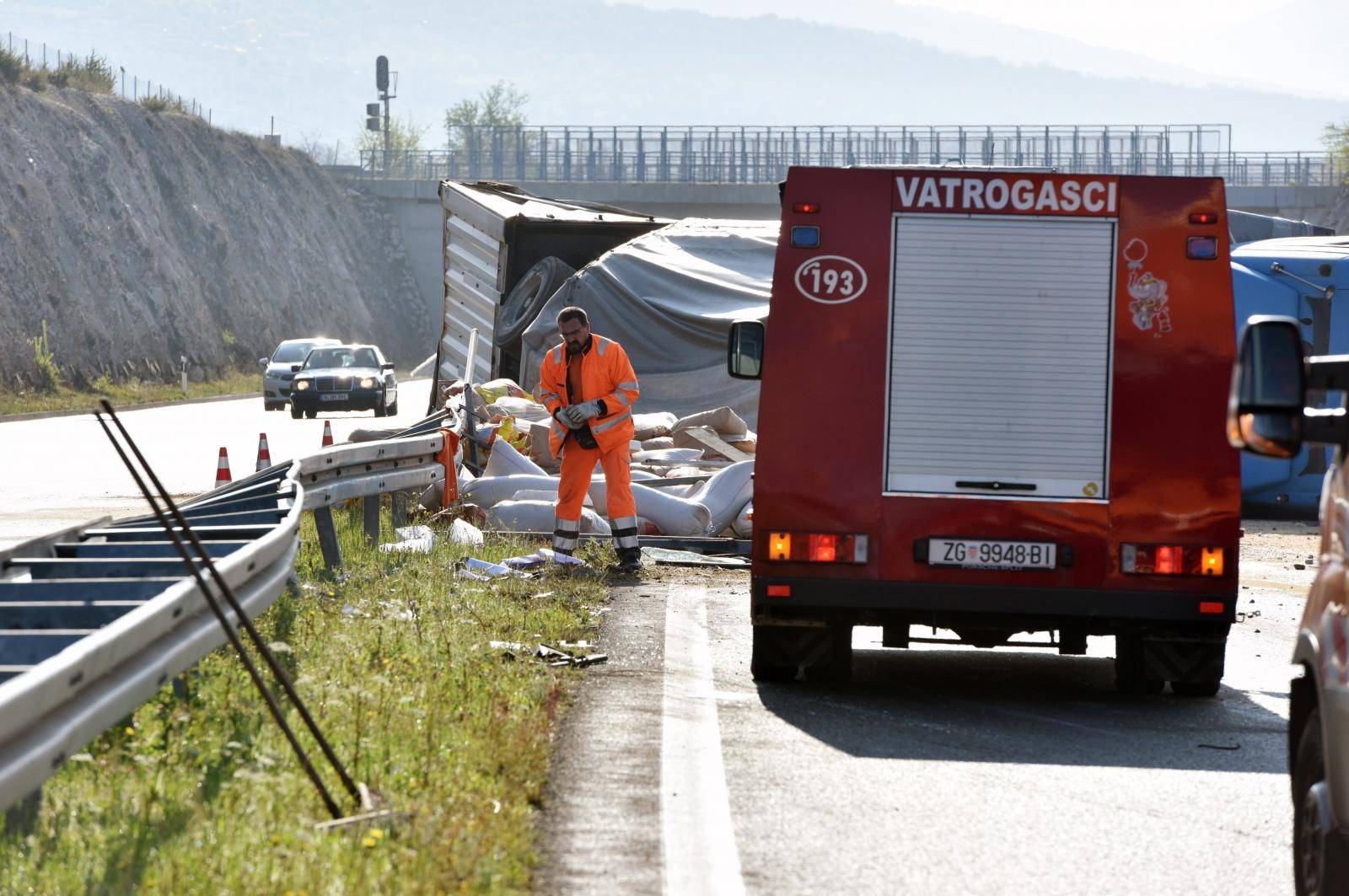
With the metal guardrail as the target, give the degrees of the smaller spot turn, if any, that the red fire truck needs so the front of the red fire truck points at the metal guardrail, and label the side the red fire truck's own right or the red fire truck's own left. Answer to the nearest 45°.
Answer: approximately 135° to the red fire truck's own left

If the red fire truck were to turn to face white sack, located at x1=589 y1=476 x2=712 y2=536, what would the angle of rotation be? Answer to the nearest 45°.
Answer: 0° — it already faces it

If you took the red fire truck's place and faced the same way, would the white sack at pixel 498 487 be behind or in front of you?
in front

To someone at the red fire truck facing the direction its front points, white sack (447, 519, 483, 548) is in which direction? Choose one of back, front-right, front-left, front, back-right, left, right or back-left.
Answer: front-left

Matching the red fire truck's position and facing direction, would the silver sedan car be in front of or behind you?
in front

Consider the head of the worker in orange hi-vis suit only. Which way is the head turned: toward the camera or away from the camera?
toward the camera

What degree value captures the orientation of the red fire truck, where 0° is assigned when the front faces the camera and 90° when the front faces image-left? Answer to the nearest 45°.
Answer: approximately 180°

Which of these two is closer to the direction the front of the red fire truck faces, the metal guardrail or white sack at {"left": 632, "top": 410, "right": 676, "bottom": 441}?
the white sack

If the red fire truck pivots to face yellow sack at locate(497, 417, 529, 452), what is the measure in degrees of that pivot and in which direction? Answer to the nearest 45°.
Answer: approximately 45° to its left

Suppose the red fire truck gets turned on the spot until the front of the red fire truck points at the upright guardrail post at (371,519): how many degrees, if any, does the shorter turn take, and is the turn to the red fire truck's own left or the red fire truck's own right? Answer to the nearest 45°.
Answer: approximately 45° to the red fire truck's own left
